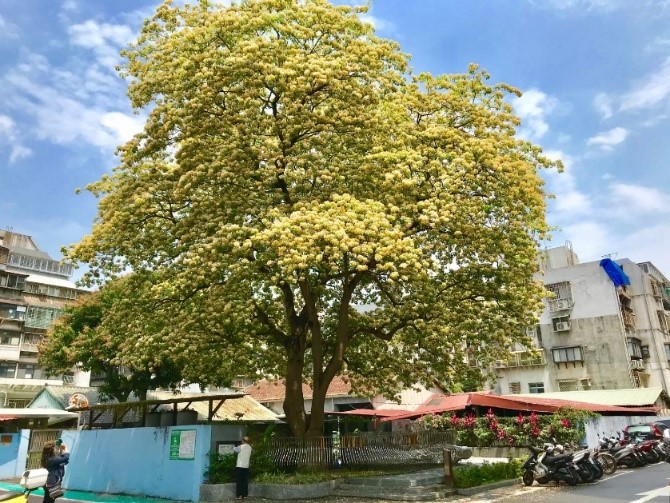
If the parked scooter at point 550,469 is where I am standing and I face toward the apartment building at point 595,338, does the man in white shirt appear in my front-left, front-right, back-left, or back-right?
back-left

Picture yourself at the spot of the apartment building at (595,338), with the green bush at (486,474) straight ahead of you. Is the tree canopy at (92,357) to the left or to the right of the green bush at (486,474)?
right
